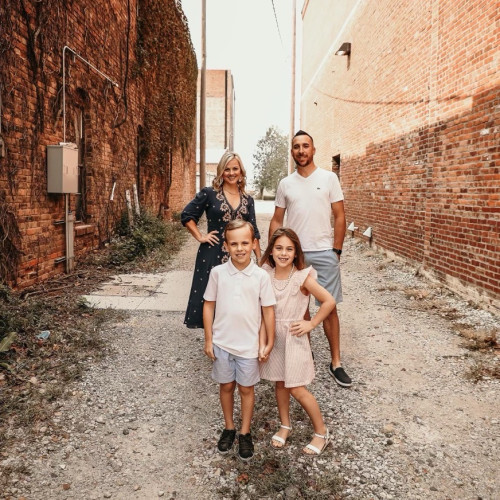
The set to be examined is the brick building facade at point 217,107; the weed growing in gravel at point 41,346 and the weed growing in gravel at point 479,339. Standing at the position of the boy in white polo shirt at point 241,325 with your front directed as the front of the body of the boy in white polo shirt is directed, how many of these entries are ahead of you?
0

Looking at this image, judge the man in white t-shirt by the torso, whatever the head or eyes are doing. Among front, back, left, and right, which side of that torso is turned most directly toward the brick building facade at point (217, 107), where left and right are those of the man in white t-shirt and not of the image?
back

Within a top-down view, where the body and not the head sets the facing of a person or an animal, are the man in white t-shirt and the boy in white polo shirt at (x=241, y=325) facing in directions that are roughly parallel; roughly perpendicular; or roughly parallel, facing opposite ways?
roughly parallel

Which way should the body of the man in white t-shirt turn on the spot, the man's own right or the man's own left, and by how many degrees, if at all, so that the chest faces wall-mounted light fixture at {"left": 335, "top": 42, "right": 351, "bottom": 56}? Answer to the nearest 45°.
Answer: approximately 180°

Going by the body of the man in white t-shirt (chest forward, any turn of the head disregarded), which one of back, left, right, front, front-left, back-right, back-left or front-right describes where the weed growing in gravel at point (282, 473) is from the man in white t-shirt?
front

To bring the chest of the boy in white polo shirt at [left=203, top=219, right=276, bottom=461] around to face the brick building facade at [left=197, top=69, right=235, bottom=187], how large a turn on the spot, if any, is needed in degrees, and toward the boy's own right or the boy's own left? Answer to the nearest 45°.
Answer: approximately 180°

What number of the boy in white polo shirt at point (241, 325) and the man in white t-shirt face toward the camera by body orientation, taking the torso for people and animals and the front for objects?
2

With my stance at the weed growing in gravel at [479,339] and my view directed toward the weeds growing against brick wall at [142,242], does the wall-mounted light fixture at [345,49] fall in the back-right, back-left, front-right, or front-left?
front-right

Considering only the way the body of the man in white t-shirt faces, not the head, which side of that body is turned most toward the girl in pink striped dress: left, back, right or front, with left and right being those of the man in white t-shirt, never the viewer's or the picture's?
front

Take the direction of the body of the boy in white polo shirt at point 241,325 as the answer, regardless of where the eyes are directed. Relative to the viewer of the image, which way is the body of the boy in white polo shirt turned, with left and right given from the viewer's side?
facing the viewer

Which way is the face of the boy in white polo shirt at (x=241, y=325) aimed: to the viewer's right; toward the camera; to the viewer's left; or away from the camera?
toward the camera

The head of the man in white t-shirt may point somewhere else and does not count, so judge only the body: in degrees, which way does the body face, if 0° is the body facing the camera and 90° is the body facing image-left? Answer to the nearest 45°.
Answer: approximately 0°

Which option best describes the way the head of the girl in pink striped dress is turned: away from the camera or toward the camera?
toward the camera

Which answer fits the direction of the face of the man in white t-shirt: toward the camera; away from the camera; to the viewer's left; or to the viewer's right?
toward the camera

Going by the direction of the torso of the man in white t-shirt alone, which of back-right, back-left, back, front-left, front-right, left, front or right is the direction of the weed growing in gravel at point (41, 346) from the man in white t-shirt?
right
